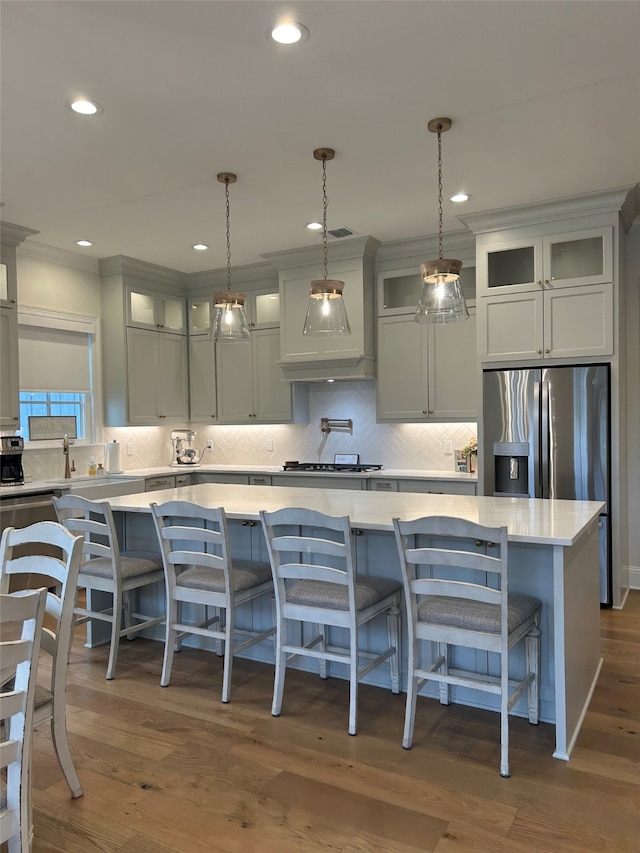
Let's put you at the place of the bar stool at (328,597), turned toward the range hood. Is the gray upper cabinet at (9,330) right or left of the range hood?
left

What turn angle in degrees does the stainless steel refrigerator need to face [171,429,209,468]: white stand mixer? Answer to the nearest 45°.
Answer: approximately 90° to its right

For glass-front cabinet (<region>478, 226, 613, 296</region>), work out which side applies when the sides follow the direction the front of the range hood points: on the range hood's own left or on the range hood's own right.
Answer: on the range hood's own left

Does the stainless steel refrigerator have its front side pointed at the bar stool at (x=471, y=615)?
yes

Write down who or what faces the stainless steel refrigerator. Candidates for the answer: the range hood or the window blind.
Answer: the window blind
